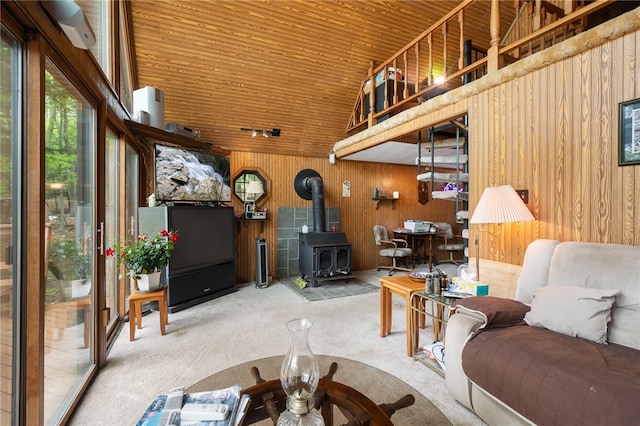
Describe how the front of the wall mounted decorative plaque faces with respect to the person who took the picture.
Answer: facing the viewer

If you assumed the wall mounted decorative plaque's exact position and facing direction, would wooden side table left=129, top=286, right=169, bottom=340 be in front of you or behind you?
in front

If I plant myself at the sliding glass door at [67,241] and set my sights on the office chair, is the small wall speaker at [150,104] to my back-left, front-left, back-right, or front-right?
front-left

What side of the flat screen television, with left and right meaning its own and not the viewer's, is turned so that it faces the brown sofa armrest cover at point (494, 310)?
front

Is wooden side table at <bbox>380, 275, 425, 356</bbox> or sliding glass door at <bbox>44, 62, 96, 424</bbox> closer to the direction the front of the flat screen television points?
the wooden side table

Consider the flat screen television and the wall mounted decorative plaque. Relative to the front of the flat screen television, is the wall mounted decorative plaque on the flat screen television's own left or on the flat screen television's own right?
on the flat screen television's own left

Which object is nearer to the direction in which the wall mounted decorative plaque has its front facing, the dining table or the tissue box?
the tissue box

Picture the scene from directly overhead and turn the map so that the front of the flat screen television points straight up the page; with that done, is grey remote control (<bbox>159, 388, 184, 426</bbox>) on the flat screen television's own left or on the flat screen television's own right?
on the flat screen television's own right

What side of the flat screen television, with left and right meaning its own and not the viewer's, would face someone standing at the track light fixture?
left

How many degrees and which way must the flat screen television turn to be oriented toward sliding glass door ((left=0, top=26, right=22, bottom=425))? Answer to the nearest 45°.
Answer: approximately 45° to its right

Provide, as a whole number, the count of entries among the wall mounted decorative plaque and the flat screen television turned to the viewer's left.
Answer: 0

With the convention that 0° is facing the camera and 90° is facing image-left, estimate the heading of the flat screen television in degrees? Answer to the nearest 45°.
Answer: approximately 315°

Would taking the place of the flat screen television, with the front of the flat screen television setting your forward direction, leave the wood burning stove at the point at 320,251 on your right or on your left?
on your left

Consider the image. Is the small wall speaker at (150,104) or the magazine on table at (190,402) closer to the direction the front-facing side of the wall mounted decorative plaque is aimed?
the magazine on table

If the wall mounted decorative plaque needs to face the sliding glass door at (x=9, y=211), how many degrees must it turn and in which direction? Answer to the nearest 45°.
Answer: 0° — it already faces it

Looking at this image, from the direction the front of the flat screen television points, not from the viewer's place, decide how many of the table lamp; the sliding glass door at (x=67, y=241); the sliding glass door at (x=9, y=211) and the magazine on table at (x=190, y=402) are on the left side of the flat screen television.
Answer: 1
